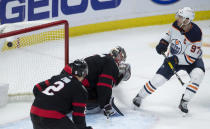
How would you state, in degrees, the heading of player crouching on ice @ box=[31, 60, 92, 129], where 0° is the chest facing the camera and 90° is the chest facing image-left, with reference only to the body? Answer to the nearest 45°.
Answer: approximately 225°

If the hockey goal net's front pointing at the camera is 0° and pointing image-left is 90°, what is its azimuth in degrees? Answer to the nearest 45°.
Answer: approximately 315°

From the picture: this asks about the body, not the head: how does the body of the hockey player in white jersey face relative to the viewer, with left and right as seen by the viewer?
facing the viewer and to the left of the viewer

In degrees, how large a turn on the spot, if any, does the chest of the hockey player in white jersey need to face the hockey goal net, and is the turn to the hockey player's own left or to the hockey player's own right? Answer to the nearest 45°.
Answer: approximately 45° to the hockey player's own right

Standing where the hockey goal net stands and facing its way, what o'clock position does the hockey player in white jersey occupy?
The hockey player in white jersey is roughly at 11 o'clock from the hockey goal net.

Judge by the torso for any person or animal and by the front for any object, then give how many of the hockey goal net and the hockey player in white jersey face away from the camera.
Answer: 0

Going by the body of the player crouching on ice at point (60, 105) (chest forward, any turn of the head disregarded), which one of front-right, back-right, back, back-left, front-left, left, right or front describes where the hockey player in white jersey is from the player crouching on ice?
front
